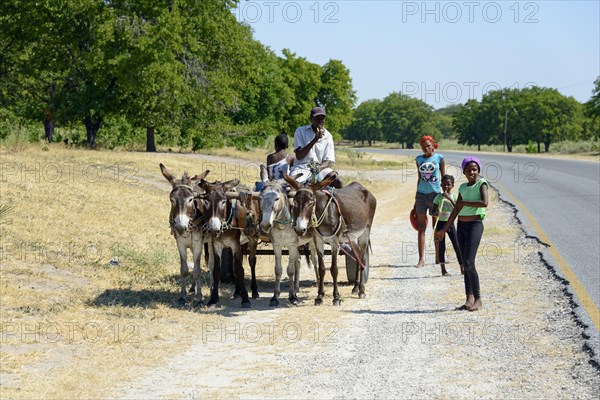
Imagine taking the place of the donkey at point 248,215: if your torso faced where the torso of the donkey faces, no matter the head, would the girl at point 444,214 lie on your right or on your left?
on your left

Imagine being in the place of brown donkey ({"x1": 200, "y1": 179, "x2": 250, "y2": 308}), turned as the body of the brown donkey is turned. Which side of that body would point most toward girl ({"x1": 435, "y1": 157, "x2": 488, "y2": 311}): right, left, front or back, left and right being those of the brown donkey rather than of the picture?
left

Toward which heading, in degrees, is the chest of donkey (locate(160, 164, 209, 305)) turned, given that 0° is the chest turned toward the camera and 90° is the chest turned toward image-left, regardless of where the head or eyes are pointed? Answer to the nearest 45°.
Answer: approximately 0°

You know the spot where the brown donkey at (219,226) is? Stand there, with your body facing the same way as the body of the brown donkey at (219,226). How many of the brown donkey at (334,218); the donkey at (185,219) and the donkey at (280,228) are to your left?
2

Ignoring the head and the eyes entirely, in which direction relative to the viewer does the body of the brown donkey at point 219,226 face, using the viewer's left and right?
facing the viewer

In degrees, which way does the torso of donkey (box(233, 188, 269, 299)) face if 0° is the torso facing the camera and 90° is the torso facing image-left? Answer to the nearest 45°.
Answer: approximately 0°

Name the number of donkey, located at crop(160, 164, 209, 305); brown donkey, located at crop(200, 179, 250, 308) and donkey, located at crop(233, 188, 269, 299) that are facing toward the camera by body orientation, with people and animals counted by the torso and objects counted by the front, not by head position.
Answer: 3

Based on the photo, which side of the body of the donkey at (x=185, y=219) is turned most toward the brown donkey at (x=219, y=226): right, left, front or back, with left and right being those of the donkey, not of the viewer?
left

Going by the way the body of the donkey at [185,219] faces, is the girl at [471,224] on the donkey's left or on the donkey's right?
on the donkey's left

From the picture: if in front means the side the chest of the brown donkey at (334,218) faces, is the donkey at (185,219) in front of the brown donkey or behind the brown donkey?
in front

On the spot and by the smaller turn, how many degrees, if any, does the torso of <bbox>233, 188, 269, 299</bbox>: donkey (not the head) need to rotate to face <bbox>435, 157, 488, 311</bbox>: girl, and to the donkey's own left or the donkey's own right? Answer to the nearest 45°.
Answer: approximately 90° to the donkey's own left

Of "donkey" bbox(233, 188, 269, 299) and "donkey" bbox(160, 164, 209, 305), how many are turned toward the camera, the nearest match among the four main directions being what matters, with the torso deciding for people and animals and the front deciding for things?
2

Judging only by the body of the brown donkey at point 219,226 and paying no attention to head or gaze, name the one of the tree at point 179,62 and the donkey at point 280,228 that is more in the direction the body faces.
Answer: the donkey
